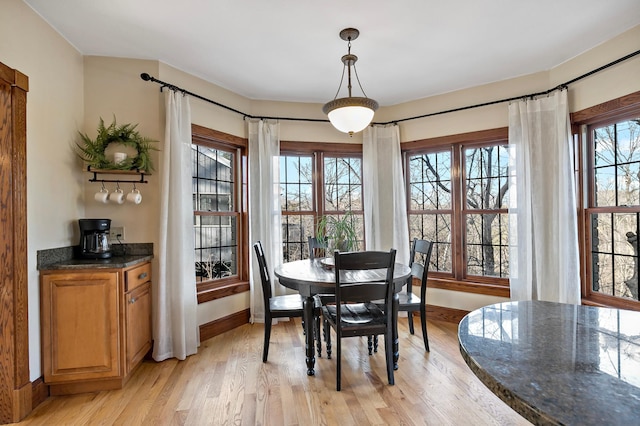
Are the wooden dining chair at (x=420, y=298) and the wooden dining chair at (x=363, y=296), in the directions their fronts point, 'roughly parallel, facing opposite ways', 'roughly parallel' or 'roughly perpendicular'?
roughly perpendicular

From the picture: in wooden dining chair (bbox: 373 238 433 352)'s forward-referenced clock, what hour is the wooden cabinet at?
The wooden cabinet is roughly at 11 o'clock from the wooden dining chair.

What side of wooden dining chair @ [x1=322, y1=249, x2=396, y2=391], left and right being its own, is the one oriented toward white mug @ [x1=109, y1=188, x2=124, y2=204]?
left

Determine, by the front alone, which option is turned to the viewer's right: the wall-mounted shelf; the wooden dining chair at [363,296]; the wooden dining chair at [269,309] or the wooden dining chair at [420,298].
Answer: the wooden dining chair at [269,309]

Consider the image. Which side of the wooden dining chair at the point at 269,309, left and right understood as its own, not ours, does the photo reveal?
right

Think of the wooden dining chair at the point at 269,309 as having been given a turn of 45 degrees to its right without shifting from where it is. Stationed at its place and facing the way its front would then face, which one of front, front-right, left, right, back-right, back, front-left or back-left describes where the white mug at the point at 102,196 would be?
back-right

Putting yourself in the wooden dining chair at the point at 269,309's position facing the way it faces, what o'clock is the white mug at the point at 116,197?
The white mug is roughly at 6 o'clock from the wooden dining chair.

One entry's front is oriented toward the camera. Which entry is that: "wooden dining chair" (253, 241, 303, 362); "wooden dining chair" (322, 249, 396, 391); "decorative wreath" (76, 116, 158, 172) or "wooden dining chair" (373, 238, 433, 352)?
the decorative wreath

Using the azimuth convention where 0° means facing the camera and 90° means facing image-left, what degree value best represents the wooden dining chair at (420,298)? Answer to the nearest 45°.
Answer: approximately 90°

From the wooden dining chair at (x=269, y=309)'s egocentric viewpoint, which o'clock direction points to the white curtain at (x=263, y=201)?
The white curtain is roughly at 9 o'clock from the wooden dining chair.

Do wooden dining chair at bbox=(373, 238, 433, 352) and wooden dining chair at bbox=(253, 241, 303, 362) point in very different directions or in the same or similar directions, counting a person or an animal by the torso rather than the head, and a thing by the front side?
very different directions

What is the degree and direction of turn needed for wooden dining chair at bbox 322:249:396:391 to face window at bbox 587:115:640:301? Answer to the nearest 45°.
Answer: approximately 90° to its right

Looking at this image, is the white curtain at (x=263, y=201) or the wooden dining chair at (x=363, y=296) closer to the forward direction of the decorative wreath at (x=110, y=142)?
the wooden dining chair

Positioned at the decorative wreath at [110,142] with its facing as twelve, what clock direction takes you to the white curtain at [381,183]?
The white curtain is roughly at 9 o'clock from the decorative wreath.

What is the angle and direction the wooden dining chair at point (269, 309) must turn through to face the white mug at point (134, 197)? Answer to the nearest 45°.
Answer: approximately 180°

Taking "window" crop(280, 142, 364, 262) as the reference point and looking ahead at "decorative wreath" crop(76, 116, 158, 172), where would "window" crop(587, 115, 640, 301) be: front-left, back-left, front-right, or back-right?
back-left

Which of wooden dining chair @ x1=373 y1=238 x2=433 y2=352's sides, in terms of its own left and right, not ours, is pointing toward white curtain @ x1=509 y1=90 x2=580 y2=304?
back

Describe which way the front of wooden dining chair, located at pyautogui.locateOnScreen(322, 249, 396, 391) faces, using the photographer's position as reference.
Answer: facing away from the viewer
